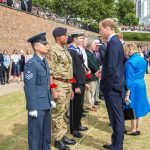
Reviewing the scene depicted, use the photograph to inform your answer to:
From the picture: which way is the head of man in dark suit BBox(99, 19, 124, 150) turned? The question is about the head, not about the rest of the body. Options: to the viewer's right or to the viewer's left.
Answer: to the viewer's left

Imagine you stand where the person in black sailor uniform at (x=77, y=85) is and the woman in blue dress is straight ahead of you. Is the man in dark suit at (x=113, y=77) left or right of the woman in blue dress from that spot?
right

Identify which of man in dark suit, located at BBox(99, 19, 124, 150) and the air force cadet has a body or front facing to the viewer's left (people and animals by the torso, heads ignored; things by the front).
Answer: the man in dark suit

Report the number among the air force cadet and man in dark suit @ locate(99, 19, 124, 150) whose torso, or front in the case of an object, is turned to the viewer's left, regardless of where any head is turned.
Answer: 1

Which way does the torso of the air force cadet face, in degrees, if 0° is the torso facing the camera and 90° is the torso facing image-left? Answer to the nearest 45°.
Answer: approximately 315°

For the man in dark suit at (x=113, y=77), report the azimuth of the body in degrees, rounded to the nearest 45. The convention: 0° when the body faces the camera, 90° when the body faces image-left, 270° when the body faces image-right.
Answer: approximately 90°

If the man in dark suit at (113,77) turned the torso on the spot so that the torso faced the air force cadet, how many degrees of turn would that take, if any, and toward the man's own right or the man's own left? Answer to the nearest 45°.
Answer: approximately 45° to the man's own left
